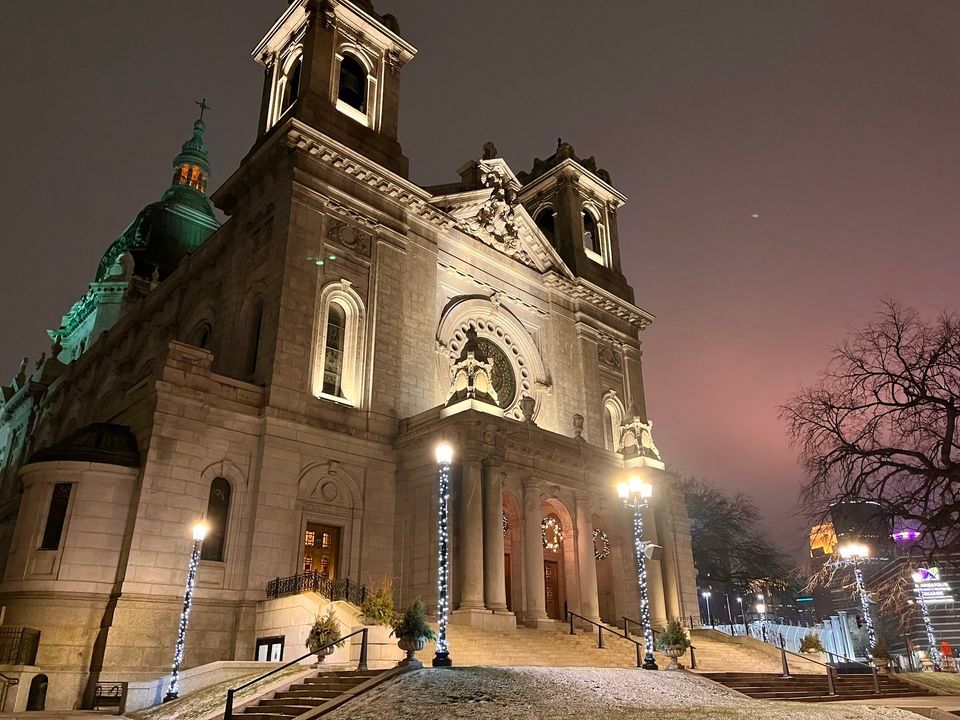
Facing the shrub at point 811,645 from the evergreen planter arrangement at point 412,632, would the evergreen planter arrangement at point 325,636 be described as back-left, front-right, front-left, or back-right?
back-left

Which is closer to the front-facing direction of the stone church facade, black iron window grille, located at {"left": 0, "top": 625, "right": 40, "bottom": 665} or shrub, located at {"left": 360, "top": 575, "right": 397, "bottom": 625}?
the shrub

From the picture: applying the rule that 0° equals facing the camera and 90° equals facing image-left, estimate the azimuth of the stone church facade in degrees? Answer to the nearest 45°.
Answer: approximately 315°

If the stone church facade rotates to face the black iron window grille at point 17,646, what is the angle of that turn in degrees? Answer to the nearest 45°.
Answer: approximately 90° to its right

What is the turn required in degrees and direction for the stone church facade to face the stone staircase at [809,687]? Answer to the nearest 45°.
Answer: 0° — it already faces it

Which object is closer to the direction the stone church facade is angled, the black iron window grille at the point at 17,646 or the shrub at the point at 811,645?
the shrub
